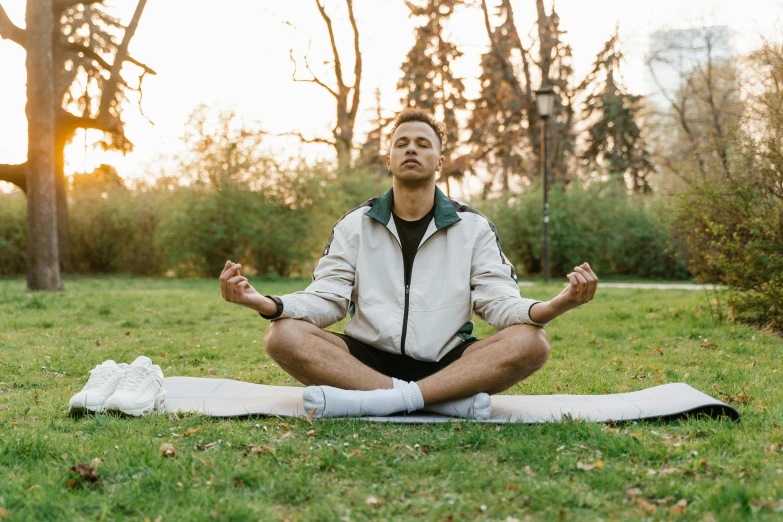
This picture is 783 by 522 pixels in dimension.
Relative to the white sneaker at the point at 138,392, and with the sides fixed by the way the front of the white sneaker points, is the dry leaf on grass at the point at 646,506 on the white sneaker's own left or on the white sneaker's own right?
on the white sneaker's own left

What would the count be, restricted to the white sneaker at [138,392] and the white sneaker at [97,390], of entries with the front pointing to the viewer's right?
0

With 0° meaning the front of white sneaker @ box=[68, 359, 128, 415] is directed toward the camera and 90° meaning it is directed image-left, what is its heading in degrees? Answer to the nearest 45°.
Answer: approximately 45°

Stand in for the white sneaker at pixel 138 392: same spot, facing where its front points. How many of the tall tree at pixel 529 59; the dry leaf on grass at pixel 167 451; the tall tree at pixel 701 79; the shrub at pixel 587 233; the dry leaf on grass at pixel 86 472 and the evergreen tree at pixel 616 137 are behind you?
4

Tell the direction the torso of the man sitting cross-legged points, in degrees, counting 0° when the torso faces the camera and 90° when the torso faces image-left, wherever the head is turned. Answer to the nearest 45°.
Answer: approximately 0°

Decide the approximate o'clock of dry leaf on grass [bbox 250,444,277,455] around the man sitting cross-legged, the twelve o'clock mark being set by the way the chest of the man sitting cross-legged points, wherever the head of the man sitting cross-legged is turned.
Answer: The dry leaf on grass is roughly at 1 o'clock from the man sitting cross-legged.

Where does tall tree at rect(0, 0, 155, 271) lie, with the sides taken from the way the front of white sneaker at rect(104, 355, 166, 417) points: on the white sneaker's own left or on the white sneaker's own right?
on the white sneaker's own right

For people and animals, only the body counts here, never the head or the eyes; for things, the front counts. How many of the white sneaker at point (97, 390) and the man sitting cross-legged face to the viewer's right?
0

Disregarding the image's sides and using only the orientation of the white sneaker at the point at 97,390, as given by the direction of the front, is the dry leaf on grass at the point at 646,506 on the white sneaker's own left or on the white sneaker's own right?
on the white sneaker's own left
